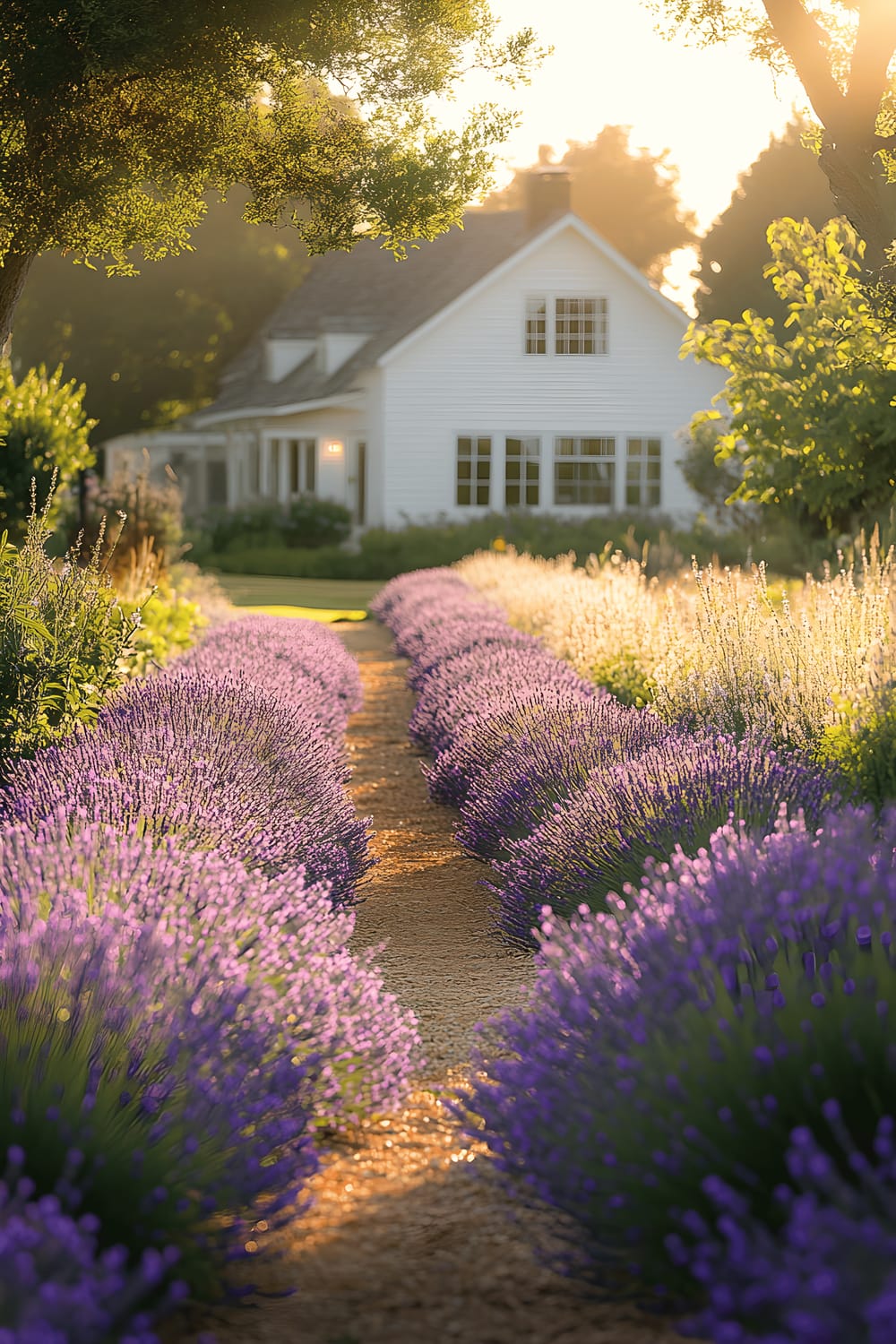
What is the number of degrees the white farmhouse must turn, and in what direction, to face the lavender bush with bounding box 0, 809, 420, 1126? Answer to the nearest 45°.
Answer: approximately 45° to its left

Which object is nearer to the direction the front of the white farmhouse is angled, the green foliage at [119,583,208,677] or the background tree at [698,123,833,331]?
the green foliage

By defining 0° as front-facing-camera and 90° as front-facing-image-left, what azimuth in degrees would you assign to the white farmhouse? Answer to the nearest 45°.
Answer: approximately 45°

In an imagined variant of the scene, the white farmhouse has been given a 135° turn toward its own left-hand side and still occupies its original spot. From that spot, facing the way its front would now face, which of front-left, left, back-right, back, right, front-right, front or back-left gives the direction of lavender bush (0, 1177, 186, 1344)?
right

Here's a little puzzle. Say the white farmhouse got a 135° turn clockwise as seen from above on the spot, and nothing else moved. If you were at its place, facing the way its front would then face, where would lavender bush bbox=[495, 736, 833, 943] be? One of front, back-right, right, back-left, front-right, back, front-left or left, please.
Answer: back

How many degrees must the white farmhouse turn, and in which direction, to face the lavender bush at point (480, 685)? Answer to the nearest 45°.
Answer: approximately 45° to its left

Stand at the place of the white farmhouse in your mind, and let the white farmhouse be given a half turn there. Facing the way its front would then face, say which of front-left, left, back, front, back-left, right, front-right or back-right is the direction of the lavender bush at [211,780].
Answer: back-right

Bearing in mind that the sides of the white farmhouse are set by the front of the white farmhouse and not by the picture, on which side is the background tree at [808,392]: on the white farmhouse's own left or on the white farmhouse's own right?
on the white farmhouse's own left

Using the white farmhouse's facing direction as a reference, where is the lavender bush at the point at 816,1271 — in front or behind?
in front

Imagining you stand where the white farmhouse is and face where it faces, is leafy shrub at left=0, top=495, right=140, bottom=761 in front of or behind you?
in front

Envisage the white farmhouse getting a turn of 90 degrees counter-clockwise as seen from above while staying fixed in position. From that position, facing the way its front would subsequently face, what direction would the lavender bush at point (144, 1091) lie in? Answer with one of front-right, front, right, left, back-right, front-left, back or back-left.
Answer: front-right

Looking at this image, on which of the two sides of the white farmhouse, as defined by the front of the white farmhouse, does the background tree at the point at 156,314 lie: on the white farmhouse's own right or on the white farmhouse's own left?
on the white farmhouse's own right

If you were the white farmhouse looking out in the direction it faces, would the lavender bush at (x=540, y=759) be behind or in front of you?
in front

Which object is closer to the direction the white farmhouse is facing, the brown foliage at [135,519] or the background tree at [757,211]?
the brown foliage
